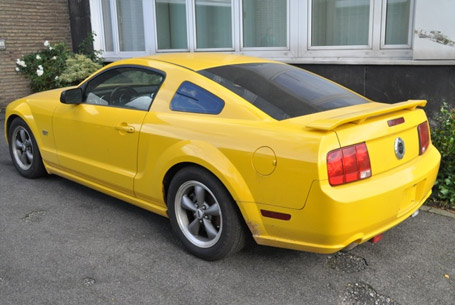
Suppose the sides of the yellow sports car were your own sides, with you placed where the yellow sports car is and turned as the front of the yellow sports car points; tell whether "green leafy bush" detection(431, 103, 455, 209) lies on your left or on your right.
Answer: on your right

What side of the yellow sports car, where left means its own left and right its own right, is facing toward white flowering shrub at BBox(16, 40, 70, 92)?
front

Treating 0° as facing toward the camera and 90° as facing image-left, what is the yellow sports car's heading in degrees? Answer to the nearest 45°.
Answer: approximately 135°

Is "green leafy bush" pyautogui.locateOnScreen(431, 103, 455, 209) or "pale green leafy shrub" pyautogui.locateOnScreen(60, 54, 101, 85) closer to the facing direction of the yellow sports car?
the pale green leafy shrub

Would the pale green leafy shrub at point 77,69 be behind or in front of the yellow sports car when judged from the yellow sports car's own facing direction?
in front

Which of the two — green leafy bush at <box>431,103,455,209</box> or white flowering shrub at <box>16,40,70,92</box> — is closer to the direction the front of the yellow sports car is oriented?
the white flowering shrub
